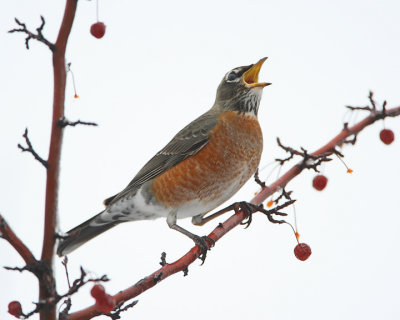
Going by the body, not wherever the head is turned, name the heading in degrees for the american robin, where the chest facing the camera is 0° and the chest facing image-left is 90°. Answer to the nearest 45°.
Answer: approximately 270°

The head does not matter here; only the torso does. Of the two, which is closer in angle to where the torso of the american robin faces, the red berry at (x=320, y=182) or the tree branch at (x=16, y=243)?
the red berry

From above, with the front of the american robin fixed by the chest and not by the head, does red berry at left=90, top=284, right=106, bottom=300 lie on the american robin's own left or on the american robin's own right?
on the american robin's own right
